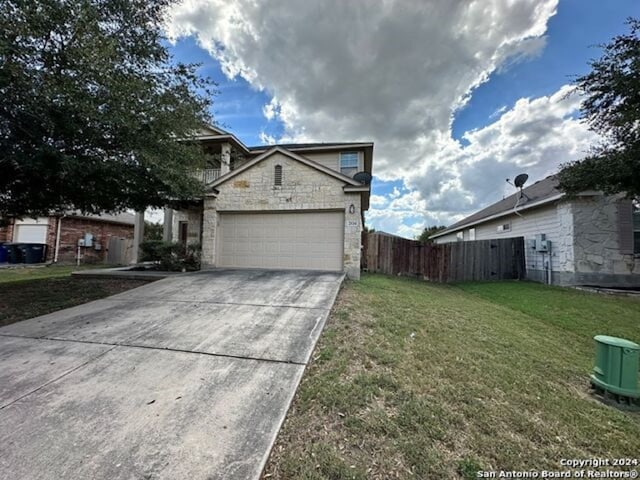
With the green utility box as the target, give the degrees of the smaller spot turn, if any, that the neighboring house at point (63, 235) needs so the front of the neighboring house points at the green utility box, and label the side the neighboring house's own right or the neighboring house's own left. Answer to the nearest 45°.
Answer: approximately 45° to the neighboring house's own left

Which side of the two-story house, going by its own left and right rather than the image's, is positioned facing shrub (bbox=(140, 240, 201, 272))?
right

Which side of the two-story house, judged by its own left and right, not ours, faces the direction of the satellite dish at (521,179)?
left

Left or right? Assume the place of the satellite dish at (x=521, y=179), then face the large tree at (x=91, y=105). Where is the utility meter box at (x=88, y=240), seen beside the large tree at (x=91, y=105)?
right

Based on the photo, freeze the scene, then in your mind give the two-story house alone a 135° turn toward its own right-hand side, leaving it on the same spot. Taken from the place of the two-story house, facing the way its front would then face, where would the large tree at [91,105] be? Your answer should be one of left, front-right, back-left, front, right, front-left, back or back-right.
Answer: left

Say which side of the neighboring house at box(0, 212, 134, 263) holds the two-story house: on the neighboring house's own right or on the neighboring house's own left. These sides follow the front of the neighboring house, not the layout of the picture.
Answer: on the neighboring house's own left

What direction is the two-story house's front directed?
toward the camera

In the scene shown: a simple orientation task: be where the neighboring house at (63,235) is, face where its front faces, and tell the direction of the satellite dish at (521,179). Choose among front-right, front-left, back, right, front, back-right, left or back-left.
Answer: left

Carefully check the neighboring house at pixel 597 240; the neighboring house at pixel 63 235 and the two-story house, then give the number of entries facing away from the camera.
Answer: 0

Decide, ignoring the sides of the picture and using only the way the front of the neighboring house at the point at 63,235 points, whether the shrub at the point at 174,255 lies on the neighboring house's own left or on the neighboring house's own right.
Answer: on the neighboring house's own left

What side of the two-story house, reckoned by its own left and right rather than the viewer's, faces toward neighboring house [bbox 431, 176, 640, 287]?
left

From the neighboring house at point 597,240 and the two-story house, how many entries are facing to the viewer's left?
0

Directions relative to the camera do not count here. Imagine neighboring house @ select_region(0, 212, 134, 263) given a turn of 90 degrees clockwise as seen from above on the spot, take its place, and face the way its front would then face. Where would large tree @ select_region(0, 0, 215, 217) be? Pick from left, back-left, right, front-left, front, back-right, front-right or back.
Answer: back-left

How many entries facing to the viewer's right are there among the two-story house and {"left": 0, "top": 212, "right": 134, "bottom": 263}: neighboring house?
0

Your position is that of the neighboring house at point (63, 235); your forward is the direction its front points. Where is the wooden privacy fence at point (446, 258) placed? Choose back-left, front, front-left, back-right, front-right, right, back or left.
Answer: left

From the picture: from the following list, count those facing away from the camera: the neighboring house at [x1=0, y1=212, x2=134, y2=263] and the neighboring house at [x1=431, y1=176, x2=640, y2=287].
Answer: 0
